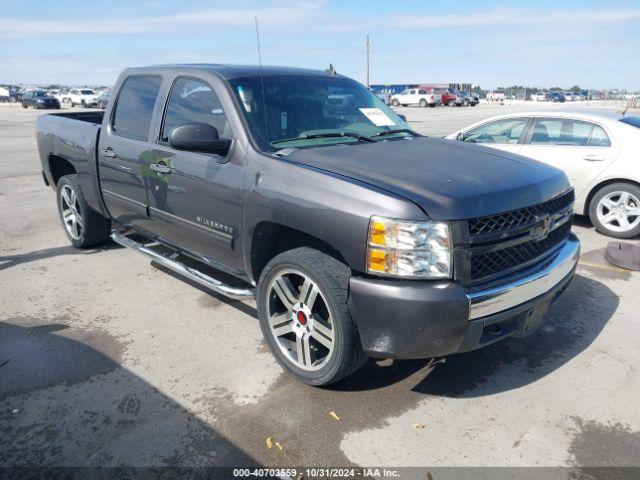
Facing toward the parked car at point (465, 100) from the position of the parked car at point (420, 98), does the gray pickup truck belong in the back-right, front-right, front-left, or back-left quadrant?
back-right

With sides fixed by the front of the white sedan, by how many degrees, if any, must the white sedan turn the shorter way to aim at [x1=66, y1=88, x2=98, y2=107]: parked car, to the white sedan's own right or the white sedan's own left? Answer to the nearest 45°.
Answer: approximately 45° to the white sedan's own right

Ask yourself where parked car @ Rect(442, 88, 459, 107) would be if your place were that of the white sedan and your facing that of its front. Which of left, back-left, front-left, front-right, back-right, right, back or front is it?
right

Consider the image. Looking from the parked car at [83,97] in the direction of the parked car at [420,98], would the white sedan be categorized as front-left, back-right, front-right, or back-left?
front-right

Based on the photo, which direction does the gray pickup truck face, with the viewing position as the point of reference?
facing the viewer and to the right of the viewer

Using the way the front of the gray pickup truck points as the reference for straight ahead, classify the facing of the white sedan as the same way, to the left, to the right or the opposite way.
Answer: the opposite way

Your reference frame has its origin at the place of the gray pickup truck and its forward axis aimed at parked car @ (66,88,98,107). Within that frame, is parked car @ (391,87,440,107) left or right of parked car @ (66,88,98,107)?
right

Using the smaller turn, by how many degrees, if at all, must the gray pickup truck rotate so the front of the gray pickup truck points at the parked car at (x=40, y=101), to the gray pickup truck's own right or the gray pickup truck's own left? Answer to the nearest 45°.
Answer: approximately 180°

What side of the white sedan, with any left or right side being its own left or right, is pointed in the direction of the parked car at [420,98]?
right

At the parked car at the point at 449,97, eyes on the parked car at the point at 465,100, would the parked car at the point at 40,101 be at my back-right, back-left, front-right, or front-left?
back-left

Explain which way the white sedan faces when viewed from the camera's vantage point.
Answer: facing to the left of the viewer
